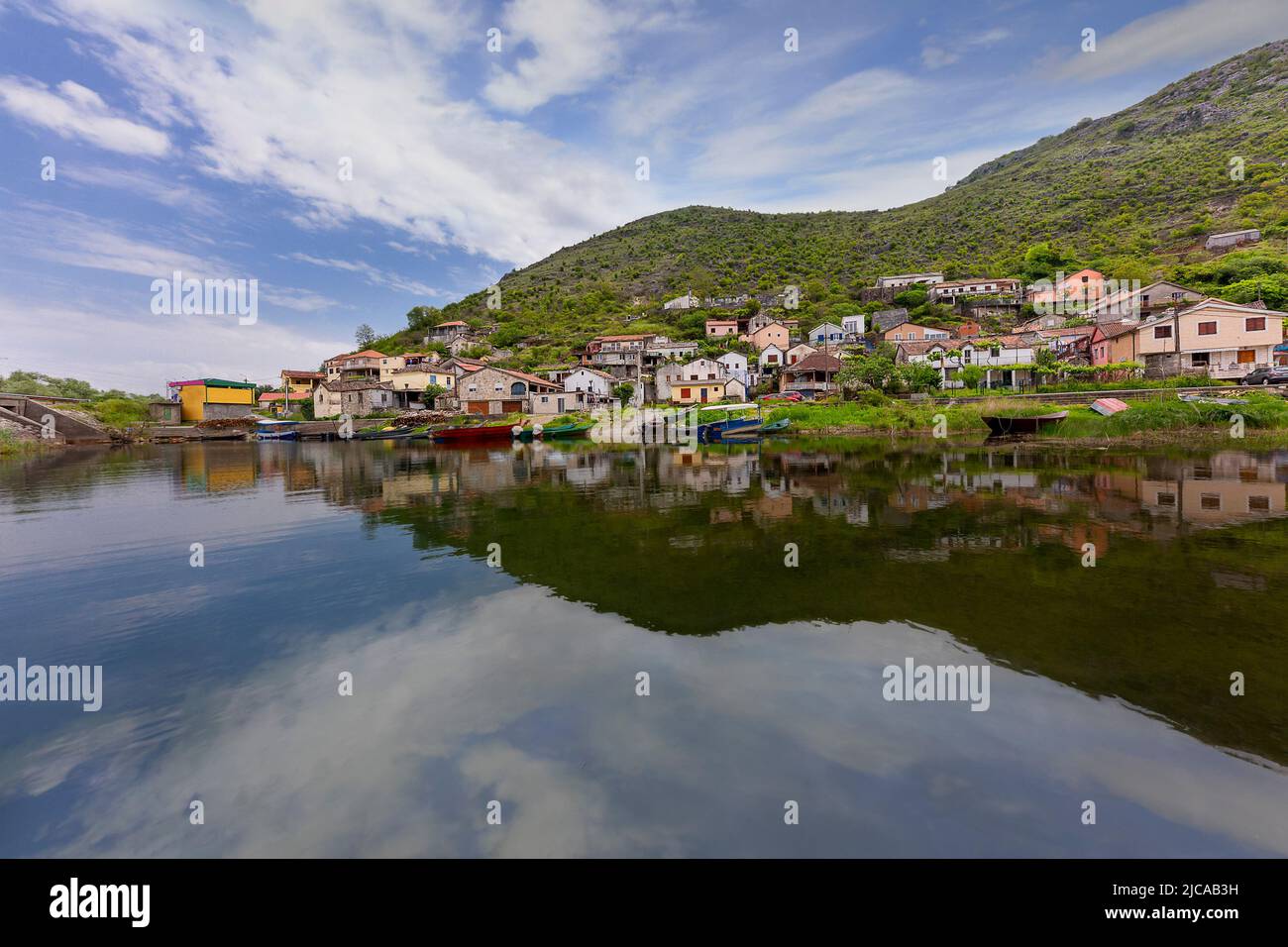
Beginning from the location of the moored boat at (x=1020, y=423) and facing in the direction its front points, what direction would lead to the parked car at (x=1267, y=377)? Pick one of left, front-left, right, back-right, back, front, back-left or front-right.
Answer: front-left

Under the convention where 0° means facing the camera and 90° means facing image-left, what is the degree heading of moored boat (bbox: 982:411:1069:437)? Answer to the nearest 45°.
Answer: approximately 270°
